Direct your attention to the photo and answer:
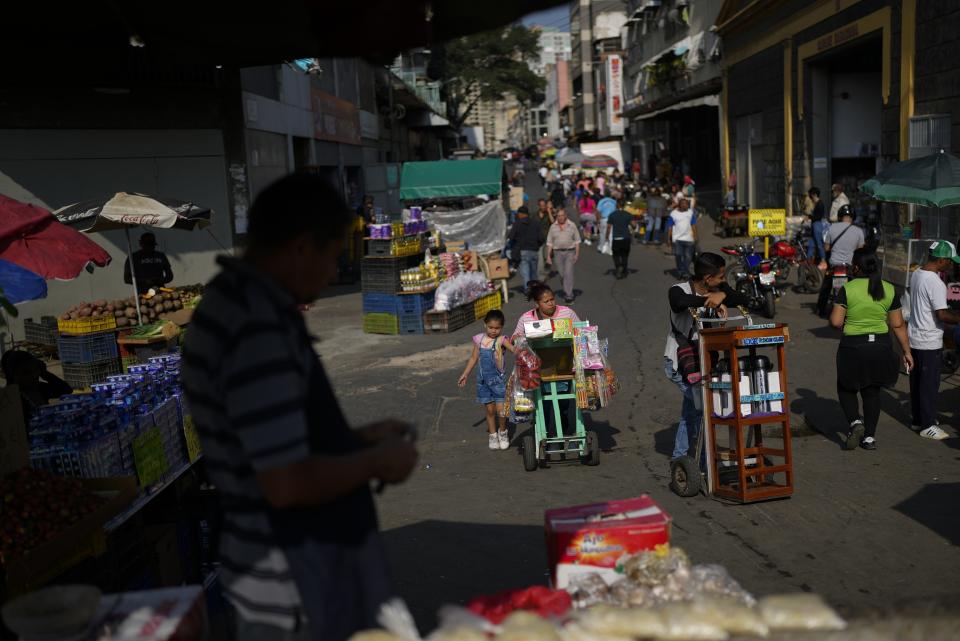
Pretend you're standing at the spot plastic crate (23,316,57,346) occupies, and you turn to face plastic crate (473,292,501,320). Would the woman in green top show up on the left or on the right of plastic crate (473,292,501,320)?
right

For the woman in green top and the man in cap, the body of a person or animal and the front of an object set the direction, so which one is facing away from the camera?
the woman in green top

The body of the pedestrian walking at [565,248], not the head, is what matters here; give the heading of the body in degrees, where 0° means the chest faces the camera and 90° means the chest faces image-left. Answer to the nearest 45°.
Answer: approximately 0°

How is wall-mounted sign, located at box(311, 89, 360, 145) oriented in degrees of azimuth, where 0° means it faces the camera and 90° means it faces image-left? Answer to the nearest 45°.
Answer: approximately 315°

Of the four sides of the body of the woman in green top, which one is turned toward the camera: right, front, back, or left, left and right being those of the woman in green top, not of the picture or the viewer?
back

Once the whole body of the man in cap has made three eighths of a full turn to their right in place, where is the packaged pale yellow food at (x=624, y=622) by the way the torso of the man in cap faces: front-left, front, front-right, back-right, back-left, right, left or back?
front-left

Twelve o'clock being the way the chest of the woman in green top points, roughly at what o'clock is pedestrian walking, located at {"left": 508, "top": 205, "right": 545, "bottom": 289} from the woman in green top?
The pedestrian walking is roughly at 11 o'clock from the woman in green top.

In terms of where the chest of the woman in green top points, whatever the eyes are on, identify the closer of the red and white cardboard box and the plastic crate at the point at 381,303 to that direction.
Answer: the plastic crate

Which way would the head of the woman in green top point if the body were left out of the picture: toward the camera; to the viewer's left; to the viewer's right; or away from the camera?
away from the camera
